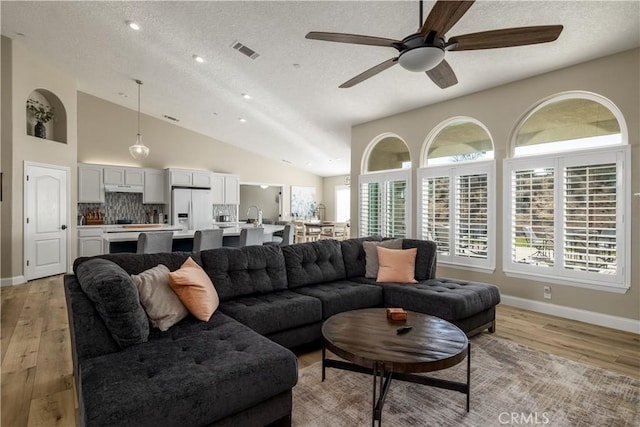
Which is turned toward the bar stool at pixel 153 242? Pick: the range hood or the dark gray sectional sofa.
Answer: the range hood

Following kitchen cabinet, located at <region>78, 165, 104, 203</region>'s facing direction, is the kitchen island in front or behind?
in front

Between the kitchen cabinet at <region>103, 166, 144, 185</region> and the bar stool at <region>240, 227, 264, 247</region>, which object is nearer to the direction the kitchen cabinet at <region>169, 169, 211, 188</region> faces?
the bar stool

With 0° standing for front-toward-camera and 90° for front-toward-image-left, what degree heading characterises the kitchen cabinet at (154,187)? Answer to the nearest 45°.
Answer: approximately 0°

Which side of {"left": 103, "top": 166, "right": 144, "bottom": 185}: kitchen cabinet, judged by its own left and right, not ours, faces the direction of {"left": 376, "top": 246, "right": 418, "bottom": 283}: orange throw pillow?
front

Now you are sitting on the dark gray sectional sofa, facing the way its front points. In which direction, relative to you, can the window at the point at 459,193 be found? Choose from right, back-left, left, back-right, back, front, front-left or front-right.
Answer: left

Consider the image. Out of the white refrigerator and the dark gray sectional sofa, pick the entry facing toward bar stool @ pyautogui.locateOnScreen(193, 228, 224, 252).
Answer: the white refrigerator

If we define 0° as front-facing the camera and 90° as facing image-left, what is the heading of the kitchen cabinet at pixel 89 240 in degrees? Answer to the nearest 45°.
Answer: approximately 0°

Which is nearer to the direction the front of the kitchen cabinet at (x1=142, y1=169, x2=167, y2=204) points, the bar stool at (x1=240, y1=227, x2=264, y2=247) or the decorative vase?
the bar stool

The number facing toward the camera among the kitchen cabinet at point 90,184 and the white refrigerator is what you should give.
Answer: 2

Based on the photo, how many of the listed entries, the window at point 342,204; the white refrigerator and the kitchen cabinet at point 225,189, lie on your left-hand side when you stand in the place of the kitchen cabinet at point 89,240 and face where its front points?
3
